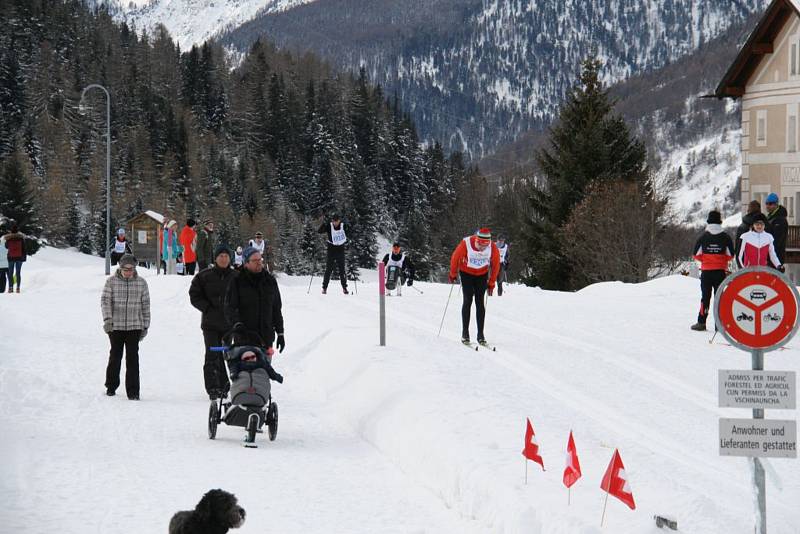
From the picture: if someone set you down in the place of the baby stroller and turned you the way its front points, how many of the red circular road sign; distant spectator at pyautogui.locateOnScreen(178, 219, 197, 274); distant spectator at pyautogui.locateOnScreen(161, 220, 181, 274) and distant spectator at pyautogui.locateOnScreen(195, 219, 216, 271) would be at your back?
3

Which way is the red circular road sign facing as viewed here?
toward the camera

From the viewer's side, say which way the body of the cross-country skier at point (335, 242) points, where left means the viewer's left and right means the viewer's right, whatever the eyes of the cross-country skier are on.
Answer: facing the viewer

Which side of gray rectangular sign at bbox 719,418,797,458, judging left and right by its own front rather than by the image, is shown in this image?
front

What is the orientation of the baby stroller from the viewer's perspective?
toward the camera

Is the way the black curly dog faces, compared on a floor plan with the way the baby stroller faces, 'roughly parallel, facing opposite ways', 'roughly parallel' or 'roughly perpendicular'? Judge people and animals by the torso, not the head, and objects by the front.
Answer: roughly perpendicular

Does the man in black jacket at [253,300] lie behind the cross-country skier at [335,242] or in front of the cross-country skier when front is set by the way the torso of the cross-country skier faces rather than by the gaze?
in front

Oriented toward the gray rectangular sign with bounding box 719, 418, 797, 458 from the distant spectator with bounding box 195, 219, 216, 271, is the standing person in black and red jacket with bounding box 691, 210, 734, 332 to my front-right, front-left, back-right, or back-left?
front-left

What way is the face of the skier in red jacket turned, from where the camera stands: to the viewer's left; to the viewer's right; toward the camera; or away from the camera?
toward the camera

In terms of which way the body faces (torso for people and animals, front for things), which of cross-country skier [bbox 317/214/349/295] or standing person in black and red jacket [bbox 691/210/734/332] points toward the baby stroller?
cross-country skier [bbox 317/214/349/295]

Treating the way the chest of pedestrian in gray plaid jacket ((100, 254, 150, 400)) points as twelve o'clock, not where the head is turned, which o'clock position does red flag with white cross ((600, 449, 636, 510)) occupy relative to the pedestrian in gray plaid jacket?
The red flag with white cross is roughly at 11 o'clock from the pedestrian in gray plaid jacket.

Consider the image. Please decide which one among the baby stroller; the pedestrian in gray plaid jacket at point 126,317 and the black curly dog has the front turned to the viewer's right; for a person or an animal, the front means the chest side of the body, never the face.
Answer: the black curly dog

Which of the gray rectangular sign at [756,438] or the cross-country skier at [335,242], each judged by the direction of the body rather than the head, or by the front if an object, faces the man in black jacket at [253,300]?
the cross-country skier

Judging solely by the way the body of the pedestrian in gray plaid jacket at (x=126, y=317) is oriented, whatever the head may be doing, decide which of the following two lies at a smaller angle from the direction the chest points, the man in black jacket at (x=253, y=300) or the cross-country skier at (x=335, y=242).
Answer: the man in black jacket

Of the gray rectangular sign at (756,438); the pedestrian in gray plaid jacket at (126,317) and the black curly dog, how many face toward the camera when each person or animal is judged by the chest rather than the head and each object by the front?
2

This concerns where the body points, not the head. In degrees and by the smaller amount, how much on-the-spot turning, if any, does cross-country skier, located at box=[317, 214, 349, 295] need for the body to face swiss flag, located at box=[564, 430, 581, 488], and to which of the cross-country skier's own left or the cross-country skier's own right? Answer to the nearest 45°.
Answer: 0° — they already face it

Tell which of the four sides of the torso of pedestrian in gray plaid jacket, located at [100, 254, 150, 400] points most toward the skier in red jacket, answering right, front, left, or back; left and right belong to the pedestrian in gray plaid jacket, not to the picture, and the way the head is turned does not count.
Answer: left
